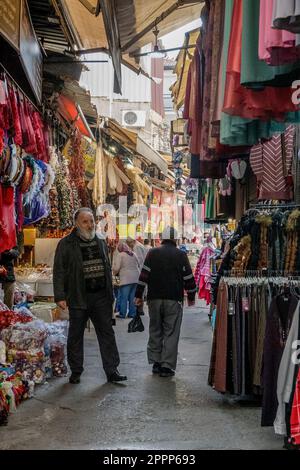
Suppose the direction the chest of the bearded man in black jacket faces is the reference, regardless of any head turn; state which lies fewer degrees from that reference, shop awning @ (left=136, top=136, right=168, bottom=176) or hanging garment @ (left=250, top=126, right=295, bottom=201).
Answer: the hanging garment

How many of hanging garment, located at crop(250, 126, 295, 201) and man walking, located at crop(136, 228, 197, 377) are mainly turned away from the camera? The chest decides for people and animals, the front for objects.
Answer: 1

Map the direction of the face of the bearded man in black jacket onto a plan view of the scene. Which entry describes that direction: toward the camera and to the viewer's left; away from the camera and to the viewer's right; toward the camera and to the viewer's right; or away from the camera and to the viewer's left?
toward the camera and to the viewer's right

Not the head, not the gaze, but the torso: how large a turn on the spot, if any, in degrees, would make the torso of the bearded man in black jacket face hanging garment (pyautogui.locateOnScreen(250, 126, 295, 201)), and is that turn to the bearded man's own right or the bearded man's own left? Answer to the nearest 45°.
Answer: approximately 45° to the bearded man's own left

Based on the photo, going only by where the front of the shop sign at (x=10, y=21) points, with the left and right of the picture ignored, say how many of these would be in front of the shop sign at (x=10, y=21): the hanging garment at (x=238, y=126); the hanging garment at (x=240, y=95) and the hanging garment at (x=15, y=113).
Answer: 2

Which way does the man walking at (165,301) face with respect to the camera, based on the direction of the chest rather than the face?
away from the camera

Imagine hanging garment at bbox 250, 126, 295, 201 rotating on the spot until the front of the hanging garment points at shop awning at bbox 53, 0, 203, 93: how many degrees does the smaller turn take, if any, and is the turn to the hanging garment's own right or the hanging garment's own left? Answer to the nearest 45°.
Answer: approximately 90° to the hanging garment's own right

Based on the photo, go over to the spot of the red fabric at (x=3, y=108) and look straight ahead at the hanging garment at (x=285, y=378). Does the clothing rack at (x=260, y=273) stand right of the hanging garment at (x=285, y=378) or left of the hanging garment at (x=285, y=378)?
left
